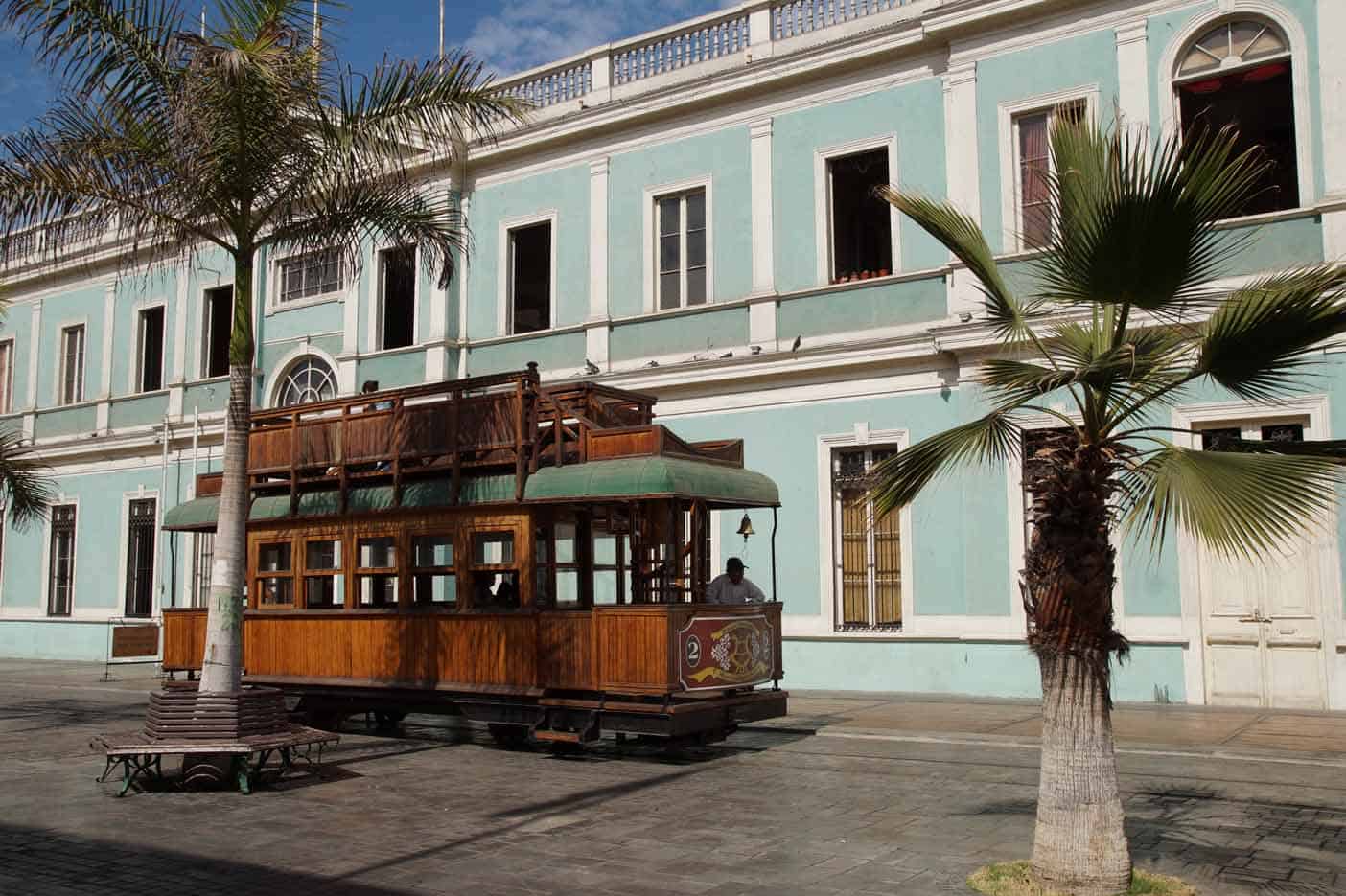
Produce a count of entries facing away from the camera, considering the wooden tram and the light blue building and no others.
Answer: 0

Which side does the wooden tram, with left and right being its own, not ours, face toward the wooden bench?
right

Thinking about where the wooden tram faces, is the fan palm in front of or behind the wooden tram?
in front

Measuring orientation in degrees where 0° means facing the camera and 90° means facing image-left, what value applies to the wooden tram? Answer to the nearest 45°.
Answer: approximately 315°

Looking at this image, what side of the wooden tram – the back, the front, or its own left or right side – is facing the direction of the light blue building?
left

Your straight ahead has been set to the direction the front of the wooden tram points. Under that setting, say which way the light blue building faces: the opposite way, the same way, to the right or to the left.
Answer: to the right

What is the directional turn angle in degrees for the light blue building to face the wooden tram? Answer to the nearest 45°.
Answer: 0° — it already faces it

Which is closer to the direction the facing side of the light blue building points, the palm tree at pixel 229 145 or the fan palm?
the palm tree

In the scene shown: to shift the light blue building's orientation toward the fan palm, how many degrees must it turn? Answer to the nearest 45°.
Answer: approximately 45° to its left

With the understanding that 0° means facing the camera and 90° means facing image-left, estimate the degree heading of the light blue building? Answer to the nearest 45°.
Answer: approximately 45°

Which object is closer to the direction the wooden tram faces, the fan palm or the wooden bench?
the fan palm

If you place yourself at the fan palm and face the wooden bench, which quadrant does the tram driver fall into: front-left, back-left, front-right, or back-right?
front-right

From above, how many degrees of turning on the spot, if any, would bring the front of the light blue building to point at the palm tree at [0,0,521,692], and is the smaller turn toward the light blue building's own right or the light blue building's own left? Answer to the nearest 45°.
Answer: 0° — it already faces it
